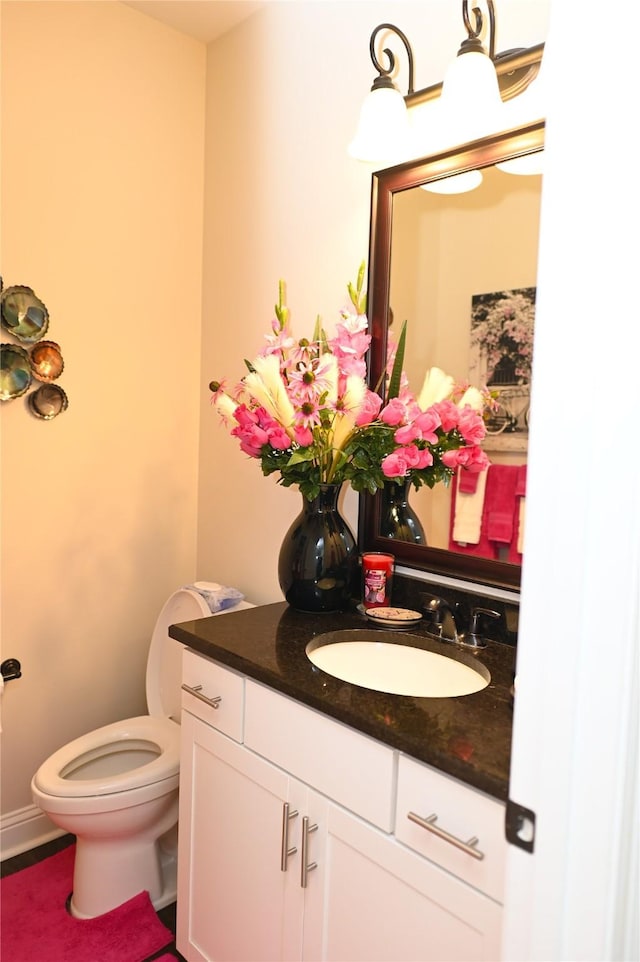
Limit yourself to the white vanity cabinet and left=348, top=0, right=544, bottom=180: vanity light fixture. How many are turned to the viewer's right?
0

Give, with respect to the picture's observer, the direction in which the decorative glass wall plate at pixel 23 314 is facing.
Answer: facing the viewer and to the right of the viewer

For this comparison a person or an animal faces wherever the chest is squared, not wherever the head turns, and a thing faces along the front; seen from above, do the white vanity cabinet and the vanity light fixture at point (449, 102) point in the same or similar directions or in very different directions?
same or similar directions

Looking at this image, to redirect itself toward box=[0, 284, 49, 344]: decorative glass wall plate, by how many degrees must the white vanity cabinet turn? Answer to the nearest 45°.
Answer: approximately 90° to its right

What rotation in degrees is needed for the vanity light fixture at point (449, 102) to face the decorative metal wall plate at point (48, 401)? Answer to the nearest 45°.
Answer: approximately 45° to its right

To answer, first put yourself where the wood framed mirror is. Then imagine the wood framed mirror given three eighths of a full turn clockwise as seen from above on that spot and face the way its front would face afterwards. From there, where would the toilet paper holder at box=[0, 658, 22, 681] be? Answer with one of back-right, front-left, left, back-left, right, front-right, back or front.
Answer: left

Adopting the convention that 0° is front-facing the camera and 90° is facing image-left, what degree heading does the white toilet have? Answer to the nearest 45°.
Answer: approximately 45°

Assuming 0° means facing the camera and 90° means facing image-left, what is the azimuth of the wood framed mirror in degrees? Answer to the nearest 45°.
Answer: approximately 45°

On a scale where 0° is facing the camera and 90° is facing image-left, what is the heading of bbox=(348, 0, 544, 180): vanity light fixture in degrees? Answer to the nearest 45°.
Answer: approximately 45°

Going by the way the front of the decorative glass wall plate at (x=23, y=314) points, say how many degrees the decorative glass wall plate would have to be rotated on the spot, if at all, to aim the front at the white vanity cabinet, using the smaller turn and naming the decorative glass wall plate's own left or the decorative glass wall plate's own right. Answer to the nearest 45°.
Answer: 0° — it already faces it

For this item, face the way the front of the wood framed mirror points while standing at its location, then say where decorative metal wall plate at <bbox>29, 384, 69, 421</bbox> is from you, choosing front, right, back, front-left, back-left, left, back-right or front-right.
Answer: front-right

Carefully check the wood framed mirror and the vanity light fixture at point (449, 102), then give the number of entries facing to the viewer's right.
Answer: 0

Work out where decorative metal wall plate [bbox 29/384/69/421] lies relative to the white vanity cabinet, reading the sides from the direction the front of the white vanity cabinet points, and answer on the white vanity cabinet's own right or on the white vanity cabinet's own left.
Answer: on the white vanity cabinet's own right

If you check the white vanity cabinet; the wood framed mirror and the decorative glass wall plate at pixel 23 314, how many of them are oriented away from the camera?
0

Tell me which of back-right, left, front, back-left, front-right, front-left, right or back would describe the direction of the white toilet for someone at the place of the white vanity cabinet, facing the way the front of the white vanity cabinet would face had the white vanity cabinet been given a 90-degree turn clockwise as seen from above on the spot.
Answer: front
